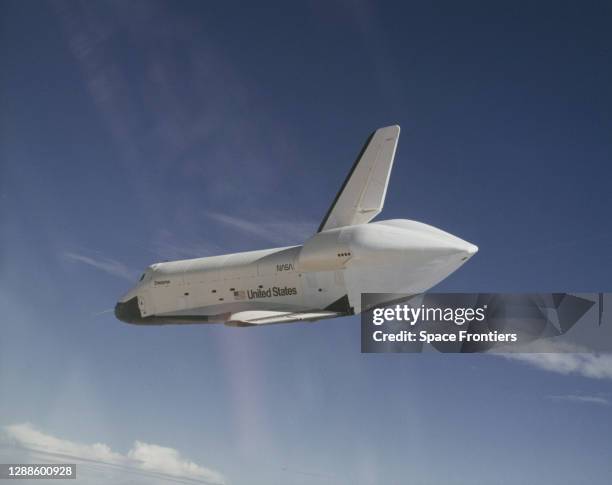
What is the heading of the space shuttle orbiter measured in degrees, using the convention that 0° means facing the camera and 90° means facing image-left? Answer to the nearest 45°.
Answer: approximately 135°
